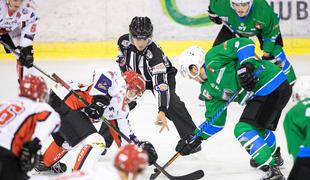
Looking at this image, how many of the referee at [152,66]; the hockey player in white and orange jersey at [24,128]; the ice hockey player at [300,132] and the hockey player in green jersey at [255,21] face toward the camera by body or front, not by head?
2

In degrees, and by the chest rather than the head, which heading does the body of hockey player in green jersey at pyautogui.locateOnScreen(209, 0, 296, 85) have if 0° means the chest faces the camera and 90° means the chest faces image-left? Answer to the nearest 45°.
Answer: approximately 0°

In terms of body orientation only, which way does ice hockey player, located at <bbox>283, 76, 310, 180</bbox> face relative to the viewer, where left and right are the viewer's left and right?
facing away from the viewer and to the left of the viewer

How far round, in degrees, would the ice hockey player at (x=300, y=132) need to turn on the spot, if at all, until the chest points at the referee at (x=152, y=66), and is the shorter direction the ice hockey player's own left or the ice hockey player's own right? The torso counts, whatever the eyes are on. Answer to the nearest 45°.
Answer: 0° — they already face them

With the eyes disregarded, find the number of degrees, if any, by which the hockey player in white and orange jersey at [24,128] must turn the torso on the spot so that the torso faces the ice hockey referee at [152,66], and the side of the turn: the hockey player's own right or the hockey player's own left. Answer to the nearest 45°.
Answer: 0° — they already face them

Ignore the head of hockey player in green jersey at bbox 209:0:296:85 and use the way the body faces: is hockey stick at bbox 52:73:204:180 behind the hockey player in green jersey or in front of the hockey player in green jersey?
in front

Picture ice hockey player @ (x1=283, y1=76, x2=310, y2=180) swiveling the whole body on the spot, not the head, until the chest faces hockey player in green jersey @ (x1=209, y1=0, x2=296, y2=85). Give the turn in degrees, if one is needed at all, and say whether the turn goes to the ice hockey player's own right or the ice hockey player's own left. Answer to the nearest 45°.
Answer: approximately 45° to the ice hockey player's own right

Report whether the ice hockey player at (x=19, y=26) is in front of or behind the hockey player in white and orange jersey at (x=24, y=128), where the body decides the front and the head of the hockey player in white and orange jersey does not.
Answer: in front

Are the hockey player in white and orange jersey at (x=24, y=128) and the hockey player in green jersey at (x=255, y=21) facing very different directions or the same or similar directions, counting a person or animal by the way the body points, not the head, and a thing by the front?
very different directions
